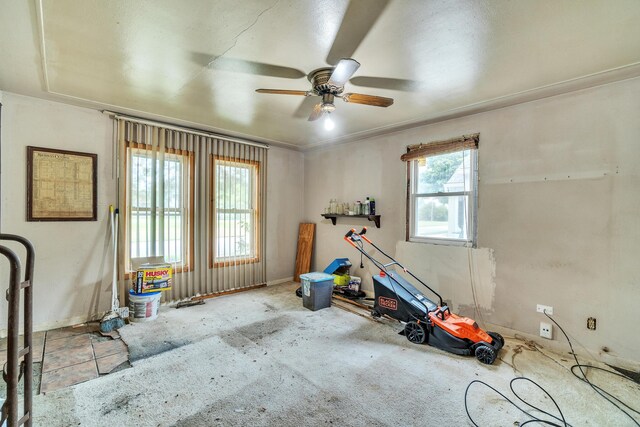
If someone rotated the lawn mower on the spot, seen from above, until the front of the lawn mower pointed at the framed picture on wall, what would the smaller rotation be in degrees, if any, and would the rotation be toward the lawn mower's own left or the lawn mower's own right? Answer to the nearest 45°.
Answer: approximately 135° to the lawn mower's own right

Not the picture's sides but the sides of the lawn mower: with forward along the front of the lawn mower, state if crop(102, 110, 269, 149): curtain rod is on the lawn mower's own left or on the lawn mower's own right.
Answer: on the lawn mower's own right

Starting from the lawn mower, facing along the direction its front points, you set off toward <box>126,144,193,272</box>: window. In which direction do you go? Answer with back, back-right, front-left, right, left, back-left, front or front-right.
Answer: back-right

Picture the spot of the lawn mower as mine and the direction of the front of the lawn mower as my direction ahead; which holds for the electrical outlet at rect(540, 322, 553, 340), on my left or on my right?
on my left

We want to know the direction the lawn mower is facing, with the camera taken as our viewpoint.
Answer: facing the viewer and to the right of the viewer

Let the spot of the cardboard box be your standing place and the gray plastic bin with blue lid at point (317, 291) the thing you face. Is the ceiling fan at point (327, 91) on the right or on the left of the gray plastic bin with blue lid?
right

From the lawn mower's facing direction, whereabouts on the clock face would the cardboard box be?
The cardboard box is roughly at 4 o'clock from the lawn mower.

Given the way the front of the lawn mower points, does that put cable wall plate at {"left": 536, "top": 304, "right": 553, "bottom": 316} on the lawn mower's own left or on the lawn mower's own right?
on the lawn mower's own left
